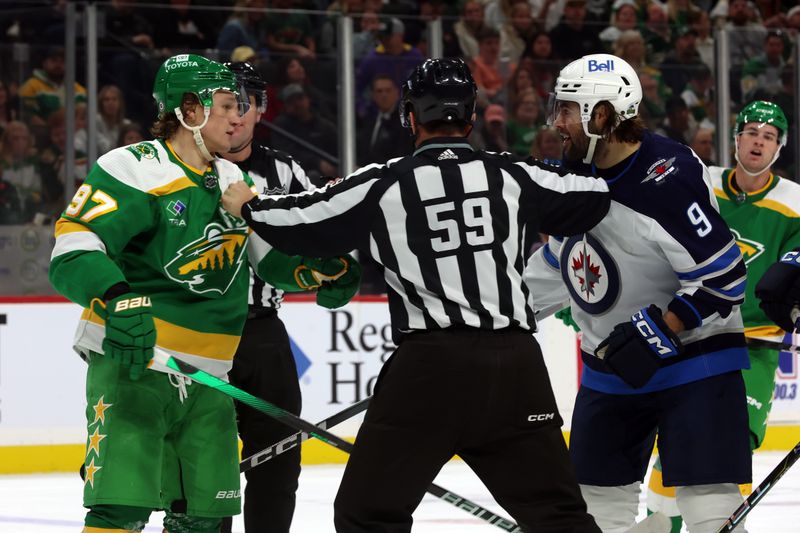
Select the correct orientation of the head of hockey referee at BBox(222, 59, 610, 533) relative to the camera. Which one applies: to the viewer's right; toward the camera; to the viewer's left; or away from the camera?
away from the camera

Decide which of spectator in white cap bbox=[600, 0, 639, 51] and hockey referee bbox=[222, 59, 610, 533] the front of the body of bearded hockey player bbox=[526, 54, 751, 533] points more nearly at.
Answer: the hockey referee

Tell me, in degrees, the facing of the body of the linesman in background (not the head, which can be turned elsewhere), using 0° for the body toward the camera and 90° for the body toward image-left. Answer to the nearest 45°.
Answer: approximately 45°

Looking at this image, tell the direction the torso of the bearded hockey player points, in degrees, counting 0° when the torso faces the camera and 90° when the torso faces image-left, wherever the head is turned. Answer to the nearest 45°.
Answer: approximately 45°

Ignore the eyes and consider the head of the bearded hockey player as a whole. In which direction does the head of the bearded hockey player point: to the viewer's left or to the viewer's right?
to the viewer's left

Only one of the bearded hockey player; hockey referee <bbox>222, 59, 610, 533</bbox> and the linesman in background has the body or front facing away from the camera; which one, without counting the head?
the hockey referee

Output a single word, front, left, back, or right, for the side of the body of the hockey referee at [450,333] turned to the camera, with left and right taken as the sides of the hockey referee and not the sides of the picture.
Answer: back

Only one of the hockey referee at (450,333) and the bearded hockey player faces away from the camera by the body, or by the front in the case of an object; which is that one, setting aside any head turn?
the hockey referee

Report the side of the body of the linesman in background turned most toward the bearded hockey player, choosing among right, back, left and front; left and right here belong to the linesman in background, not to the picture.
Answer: left

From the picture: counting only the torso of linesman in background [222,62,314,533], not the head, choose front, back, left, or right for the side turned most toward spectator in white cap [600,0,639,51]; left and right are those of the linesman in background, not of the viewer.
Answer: back

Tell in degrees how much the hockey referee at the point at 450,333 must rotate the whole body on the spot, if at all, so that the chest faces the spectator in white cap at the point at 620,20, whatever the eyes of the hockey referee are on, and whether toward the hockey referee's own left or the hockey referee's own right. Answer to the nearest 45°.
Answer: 0° — they already face them

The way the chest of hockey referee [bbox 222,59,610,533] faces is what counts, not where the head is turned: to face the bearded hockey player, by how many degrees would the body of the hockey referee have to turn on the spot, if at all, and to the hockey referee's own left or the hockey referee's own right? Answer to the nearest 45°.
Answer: approximately 45° to the hockey referee's own right
